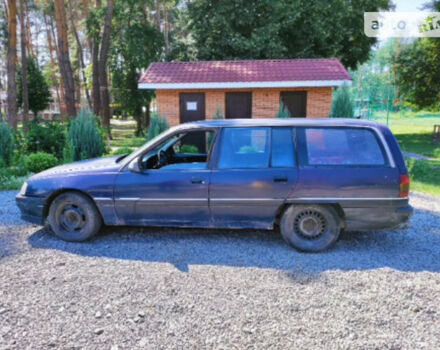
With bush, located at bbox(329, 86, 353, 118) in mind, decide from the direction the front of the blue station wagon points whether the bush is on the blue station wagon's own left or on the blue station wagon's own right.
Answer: on the blue station wagon's own right

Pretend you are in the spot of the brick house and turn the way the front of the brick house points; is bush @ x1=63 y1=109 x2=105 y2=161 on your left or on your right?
on your right

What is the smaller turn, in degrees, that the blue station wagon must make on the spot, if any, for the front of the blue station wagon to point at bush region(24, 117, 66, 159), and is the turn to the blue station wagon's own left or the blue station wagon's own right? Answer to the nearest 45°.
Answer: approximately 45° to the blue station wagon's own right

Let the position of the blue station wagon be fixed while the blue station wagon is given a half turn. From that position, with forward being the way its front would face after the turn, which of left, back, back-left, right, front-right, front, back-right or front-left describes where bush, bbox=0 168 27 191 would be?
back-left

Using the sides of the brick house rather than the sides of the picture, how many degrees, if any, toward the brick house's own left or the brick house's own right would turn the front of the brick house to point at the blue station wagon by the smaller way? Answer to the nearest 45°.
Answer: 0° — it already faces it

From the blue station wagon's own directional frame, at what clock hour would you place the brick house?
The brick house is roughly at 3 o'clock from the blue station wagon.

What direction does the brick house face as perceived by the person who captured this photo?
facing the viewer

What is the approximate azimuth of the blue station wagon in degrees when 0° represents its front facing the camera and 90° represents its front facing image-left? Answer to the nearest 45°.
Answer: approximately 90°

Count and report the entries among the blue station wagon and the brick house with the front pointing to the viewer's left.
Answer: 1

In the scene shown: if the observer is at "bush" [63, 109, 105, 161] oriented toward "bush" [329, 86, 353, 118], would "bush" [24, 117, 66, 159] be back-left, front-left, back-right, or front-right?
back-left

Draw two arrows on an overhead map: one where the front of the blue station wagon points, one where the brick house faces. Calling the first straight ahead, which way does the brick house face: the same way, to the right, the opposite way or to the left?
to the left

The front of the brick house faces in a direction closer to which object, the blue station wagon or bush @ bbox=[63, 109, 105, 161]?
the blue station wagon

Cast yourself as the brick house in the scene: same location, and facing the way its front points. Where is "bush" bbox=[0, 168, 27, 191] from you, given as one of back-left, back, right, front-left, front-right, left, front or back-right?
front-right
